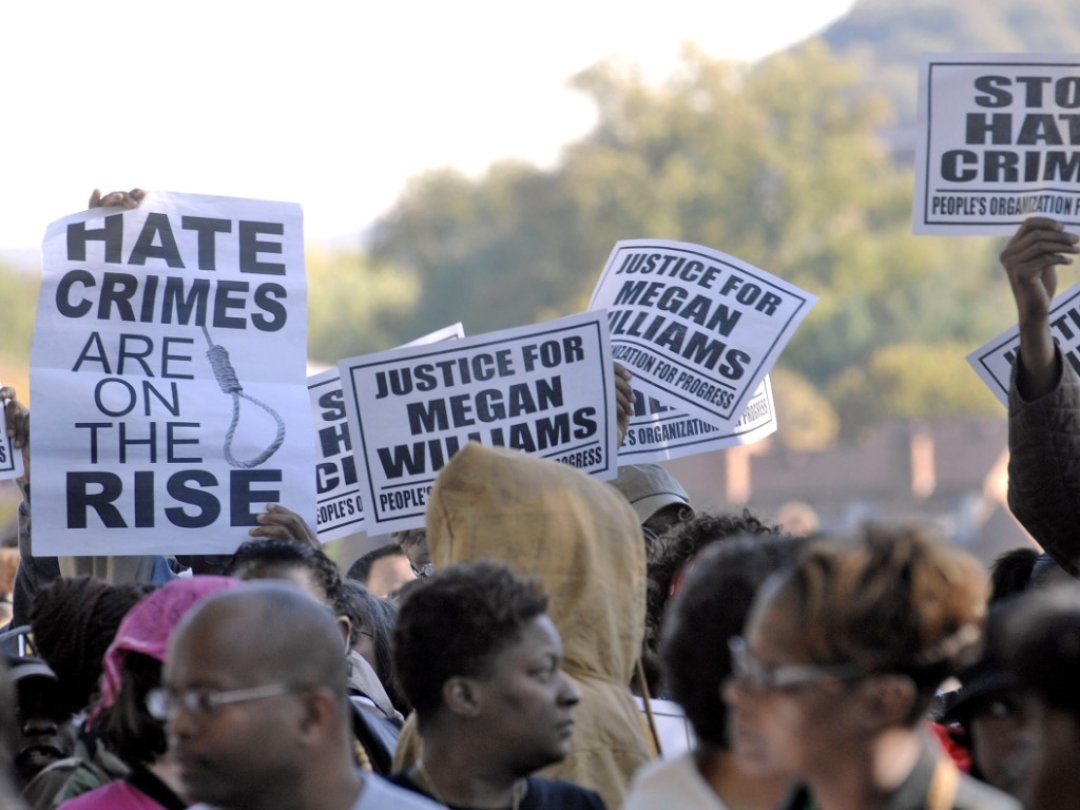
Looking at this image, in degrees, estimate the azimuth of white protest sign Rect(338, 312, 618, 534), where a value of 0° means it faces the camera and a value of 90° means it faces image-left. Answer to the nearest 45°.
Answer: approximately 0°

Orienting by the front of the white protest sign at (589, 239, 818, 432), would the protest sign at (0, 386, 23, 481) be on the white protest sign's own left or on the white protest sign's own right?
on the white protest sign's own right

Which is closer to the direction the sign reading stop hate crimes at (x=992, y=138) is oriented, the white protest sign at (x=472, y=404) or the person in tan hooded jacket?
the person in tan hooded jacket

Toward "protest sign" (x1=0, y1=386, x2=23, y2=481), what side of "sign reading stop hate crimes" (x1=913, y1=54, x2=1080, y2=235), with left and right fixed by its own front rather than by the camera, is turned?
right

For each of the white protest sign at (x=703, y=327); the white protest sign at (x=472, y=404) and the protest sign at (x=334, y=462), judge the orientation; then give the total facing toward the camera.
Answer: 3

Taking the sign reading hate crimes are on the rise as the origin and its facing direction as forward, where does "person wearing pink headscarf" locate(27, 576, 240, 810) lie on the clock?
The person wearing pink headscarf is roughly at 12 o'clock from the sign reading hate crimes are on the rise.

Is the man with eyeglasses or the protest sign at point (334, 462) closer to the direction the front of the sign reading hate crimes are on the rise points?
the man with eyeglasses

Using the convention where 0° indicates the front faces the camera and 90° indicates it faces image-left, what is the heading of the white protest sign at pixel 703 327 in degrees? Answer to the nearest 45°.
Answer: approximately 0°
